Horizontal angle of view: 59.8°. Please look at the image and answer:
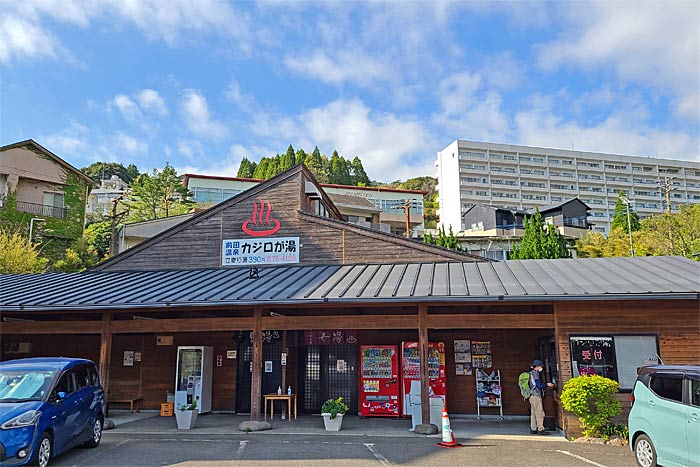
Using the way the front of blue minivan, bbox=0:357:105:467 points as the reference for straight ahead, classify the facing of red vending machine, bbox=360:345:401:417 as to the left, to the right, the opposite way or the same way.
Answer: the same way

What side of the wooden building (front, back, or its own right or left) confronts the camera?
front

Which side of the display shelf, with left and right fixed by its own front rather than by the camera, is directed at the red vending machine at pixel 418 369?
right

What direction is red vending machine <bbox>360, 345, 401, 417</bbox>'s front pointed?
toward the camera

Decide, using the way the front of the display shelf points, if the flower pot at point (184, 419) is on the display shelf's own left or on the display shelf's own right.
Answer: on the display shelf's own right

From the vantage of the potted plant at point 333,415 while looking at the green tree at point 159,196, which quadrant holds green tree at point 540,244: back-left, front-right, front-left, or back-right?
front-right

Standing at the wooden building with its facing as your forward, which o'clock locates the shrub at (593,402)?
The shrub is roughly at 10 o'clock from the wooden building.

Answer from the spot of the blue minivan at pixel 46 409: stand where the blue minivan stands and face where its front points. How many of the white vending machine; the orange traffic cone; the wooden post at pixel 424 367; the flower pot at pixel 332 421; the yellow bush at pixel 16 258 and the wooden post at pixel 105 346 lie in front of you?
0

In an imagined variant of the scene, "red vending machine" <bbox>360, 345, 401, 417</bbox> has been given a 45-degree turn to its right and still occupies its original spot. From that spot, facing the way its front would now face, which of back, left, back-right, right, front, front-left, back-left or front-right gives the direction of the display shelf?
back-left

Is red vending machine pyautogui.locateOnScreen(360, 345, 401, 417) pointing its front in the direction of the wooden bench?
no

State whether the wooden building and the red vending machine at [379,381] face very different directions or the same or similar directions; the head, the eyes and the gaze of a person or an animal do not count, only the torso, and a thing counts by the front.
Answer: same or similar directions

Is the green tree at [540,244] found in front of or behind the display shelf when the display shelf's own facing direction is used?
behind

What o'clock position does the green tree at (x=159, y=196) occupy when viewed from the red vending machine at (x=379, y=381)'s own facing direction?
The green tree is roughly at 5 o'clock from the red vending machine.

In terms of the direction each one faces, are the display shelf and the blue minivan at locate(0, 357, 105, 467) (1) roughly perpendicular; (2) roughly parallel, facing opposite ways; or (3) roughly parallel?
roughly parallel

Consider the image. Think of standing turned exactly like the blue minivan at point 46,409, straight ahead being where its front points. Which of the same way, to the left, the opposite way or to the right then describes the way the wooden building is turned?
the same way

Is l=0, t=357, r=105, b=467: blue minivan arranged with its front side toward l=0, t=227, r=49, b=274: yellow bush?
no
